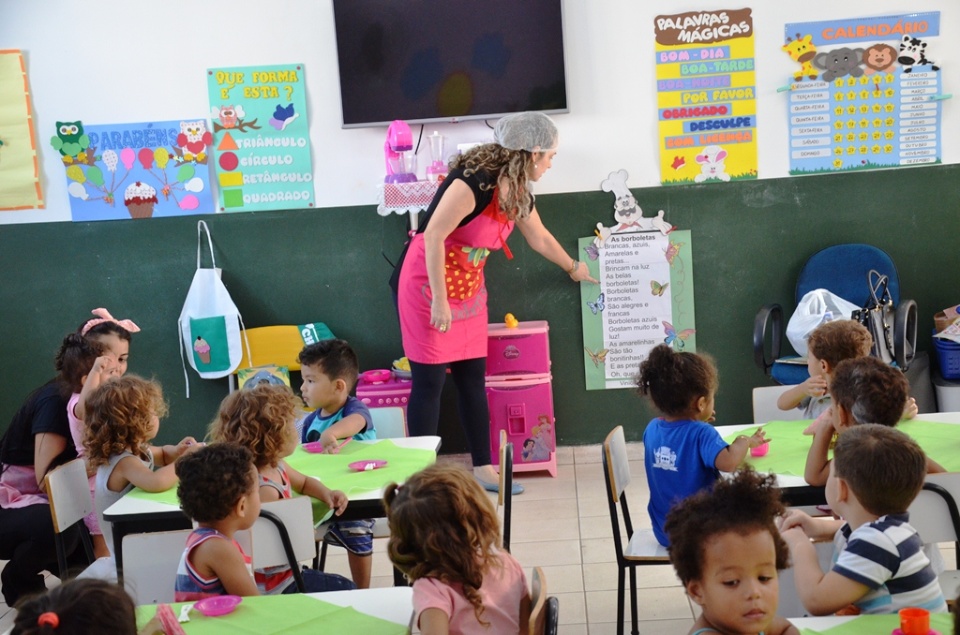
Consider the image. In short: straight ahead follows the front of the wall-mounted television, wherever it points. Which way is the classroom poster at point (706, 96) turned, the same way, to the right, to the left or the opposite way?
the same way

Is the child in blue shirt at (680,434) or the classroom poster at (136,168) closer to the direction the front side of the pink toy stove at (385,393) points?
the child in blue shirt

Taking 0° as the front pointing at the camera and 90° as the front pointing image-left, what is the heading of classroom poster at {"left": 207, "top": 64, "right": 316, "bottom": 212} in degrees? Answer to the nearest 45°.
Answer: approximately 0°

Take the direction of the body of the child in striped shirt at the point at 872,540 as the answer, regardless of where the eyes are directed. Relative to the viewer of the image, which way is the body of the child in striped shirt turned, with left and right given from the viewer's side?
facing to the left of the viewer

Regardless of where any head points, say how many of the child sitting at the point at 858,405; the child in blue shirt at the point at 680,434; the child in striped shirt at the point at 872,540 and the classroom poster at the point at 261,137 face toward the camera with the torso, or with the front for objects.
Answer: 1

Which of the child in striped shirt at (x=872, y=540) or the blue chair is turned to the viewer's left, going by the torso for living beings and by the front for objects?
the child in striped shirt

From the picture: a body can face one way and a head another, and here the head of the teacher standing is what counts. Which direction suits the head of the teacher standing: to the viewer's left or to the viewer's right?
to the viewer's right

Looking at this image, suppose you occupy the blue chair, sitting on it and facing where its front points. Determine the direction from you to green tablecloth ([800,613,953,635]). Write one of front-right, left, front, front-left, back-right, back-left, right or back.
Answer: front

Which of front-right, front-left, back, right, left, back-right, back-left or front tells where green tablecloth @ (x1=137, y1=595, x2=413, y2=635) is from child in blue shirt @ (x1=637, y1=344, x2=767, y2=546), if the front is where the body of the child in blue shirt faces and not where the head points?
back

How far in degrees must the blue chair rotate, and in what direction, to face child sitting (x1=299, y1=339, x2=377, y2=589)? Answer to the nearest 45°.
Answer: approximately 45° to its right

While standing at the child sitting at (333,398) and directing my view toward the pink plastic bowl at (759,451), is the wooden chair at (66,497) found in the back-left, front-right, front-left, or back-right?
back-right

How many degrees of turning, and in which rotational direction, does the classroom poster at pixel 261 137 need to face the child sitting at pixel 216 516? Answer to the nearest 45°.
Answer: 0° — it already faces them

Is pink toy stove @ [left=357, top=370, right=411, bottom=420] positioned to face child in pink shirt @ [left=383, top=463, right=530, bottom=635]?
yes

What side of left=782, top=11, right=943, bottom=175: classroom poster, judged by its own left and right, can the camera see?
front

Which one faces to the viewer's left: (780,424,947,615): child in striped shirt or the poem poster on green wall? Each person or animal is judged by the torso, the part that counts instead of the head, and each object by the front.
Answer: the child in striped shirt

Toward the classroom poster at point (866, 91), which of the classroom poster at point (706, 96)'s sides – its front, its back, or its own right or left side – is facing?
left

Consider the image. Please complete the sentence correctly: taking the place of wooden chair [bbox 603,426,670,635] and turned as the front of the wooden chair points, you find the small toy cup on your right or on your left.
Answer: on your right
